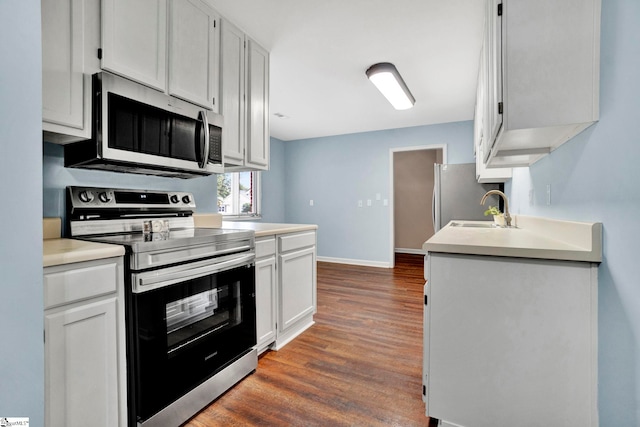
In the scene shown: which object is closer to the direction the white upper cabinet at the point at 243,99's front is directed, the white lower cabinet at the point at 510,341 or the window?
the white lower cabinet

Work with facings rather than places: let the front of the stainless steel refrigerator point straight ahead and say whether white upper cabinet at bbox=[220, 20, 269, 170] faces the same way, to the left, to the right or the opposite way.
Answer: the opposite way

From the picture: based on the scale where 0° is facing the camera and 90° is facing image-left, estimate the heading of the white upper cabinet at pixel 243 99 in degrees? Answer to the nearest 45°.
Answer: approximately 315°

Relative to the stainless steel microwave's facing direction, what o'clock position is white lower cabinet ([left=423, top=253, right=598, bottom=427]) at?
The white lower cabinet is roughly at 12 o'clock from the stainless steel microwave.

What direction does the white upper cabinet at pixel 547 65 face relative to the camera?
to the viewer's left

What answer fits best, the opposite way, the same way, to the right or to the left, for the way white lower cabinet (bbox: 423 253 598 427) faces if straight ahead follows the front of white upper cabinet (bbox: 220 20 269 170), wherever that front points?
the opposite way

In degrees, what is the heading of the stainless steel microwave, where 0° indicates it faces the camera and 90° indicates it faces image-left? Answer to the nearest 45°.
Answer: approximately 315°

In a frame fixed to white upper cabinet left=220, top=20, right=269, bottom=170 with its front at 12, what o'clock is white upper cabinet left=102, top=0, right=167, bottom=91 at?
white upper cabinet left=102, top=0, right=167, bottom=91 is roughly at 3 o'clock from white upper cabinet left=220, top=20, right=269, bottom=170.

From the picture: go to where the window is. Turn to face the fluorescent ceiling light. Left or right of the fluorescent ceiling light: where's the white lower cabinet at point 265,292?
right
